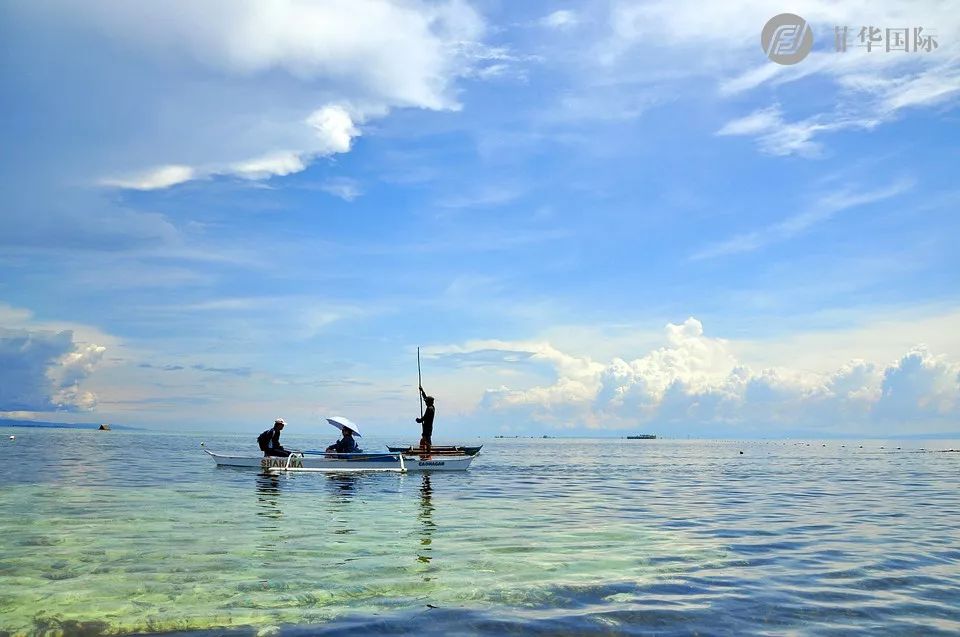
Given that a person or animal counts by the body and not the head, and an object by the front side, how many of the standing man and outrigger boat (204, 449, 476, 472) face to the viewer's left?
2

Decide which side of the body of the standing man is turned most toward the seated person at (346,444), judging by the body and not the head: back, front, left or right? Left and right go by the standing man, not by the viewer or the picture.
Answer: front

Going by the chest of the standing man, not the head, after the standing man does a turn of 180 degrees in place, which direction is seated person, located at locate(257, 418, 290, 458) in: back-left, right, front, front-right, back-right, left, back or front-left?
back

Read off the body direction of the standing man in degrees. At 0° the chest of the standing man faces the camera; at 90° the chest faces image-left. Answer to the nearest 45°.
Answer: approximately 90°

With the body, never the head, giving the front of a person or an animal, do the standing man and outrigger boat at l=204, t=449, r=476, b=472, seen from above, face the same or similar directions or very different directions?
same or similar directions

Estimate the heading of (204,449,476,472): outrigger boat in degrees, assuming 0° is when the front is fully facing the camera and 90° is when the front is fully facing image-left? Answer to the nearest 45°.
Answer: approximately 90°
